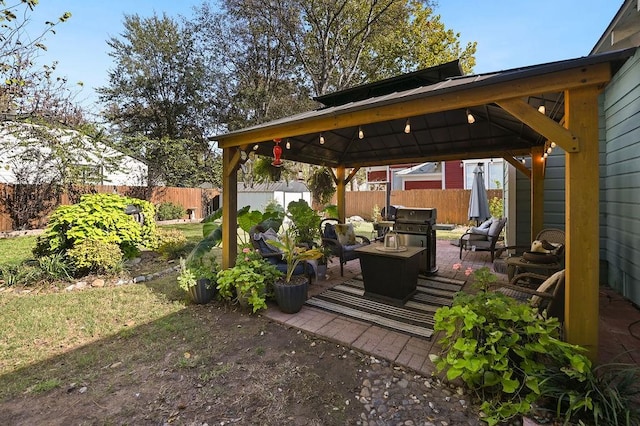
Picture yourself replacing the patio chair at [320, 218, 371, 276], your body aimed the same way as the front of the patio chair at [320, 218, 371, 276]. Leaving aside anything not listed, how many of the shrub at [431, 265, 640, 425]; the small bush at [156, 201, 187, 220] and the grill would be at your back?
1

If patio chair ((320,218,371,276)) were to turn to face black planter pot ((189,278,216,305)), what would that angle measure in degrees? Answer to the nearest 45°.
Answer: approximately 90° to its right

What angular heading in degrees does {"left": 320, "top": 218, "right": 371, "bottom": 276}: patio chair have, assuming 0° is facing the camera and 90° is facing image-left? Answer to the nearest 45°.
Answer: approximately 315°

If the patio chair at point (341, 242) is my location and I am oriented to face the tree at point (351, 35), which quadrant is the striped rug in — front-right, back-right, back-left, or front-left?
back-right

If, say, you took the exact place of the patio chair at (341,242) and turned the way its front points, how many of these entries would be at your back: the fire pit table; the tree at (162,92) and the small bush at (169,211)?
2

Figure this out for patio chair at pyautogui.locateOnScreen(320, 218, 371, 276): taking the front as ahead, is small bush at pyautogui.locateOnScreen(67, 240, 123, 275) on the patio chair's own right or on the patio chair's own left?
on the patio chair's own right

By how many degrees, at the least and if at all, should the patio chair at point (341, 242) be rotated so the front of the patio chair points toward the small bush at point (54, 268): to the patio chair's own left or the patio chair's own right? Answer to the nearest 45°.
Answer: approximately 135° to the patio chair's own right

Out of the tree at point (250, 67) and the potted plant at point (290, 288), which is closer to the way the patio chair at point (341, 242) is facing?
the potted plant

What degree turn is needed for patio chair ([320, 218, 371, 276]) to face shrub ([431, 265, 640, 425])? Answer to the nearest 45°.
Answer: approximately 45° to its right

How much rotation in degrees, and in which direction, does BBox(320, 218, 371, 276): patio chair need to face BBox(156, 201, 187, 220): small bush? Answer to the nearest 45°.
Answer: approximately 180°

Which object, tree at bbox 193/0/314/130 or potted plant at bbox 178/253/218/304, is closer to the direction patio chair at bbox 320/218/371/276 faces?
the potted plant

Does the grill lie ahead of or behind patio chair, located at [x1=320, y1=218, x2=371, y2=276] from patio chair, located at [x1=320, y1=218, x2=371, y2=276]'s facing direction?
ahead

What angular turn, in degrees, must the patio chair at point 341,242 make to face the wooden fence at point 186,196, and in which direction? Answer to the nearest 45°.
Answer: approximately 180°
